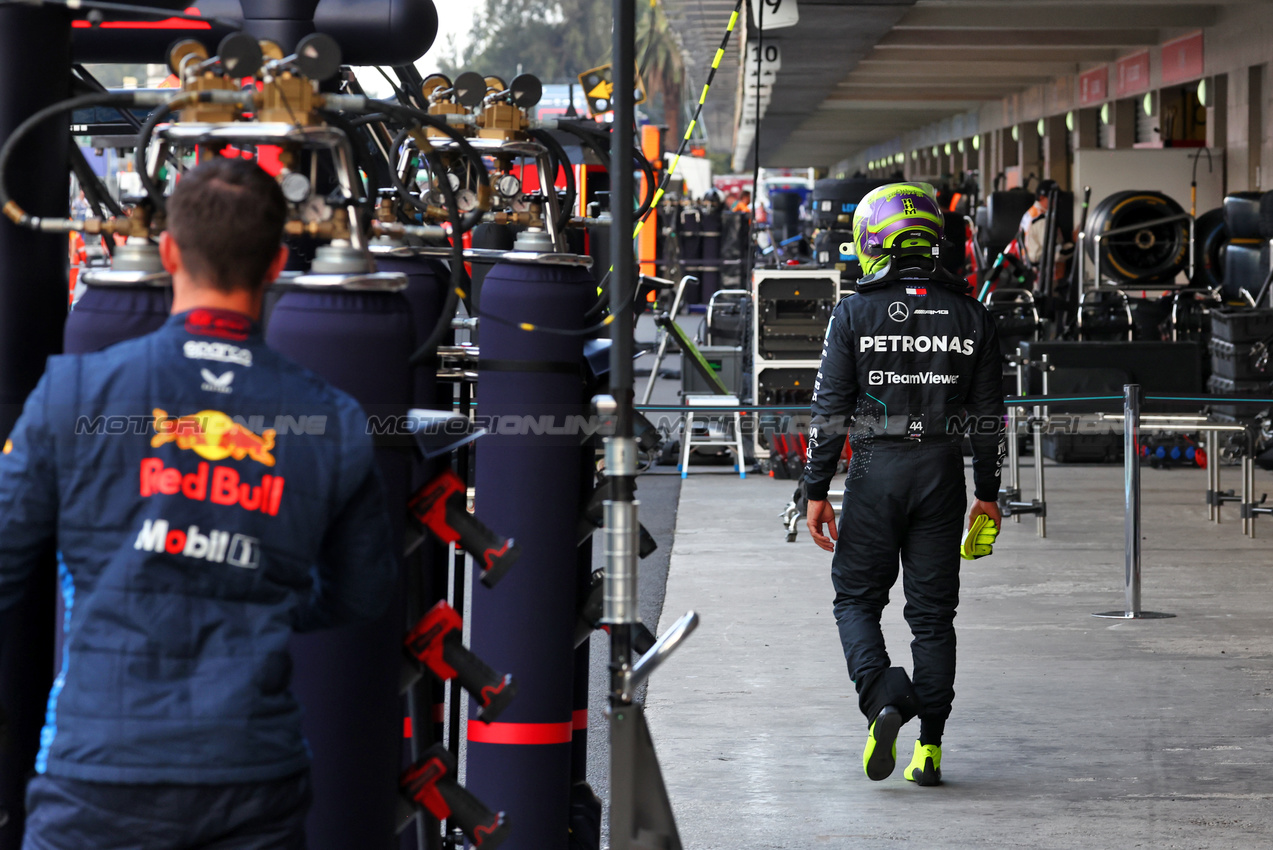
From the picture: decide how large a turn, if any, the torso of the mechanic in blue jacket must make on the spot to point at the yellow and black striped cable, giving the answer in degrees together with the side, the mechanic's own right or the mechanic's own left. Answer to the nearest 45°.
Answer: approximately 45° to the mechanic's own right

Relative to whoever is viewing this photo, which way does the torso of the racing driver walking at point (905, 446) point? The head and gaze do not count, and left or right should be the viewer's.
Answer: facing away from the viewer

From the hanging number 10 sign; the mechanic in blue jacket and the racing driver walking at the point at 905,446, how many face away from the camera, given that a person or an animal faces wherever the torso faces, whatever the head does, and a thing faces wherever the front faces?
2

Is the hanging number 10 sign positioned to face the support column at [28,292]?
yes

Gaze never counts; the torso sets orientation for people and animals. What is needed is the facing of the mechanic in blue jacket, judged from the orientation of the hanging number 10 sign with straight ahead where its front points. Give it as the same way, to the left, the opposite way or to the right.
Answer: the opposite way

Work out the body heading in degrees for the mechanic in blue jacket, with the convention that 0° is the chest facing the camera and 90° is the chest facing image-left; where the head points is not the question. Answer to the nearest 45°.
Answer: approximately 180°

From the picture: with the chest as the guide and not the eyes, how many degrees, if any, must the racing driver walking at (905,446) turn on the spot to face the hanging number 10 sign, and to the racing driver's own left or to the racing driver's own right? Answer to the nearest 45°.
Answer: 0° — they already face it

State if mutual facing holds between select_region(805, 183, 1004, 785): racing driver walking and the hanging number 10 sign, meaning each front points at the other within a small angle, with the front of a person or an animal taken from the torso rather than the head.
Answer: yes

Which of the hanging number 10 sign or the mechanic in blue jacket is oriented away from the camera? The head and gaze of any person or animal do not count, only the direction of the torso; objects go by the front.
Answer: the mechanic in blue jacket

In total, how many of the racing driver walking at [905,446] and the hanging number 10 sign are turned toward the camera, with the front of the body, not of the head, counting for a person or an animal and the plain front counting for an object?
1

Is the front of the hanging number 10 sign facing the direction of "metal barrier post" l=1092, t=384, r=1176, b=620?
yes
